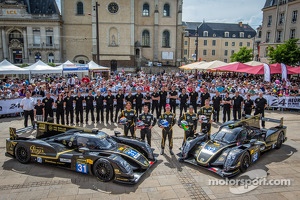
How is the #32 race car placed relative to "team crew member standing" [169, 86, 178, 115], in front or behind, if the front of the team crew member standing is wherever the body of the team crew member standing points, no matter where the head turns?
in front

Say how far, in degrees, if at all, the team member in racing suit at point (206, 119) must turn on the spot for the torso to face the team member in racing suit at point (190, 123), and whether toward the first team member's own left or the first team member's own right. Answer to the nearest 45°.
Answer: approximately 45° to the first team member's own right

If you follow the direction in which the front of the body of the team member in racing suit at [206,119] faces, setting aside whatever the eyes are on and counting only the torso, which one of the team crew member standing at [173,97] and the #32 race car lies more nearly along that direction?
the #32 race car

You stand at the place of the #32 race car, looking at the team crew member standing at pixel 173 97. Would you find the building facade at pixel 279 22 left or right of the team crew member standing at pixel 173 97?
right

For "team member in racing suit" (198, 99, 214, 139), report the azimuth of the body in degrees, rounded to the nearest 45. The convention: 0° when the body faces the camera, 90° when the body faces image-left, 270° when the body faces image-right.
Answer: approximately 0°

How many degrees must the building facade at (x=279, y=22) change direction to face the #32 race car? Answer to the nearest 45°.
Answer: approximately 45° to its left

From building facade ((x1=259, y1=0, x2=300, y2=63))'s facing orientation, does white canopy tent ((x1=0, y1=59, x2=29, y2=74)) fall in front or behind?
in front

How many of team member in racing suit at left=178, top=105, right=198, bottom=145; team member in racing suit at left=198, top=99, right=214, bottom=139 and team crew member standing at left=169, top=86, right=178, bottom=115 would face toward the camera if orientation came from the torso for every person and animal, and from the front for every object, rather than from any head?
3

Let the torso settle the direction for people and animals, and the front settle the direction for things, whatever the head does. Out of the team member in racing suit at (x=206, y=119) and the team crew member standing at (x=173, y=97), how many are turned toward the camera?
2

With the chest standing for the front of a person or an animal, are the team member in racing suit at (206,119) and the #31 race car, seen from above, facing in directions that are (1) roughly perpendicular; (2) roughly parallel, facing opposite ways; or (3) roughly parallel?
roughly perpendicular
